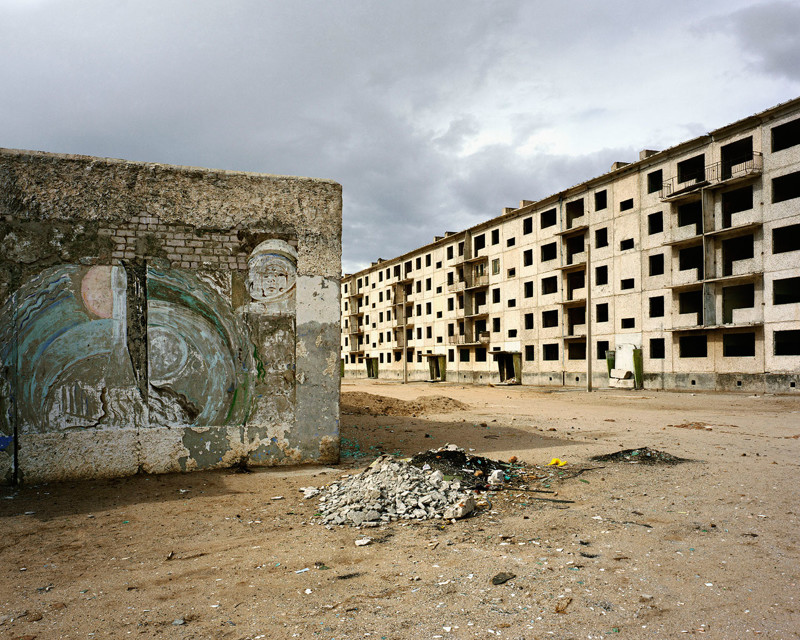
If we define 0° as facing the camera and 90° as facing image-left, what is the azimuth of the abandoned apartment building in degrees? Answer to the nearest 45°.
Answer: approximately 45°

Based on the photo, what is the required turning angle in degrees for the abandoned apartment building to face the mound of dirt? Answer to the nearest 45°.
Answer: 0° — it already faces it

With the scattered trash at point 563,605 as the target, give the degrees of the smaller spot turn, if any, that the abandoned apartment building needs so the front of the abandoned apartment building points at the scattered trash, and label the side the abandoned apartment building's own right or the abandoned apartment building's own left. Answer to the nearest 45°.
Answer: approximately 45° to the abandoned apartment building's own left

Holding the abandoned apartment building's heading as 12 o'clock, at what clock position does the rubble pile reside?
The rubble pile is roughly at 11 o'clock from the abandoned apartment building.
